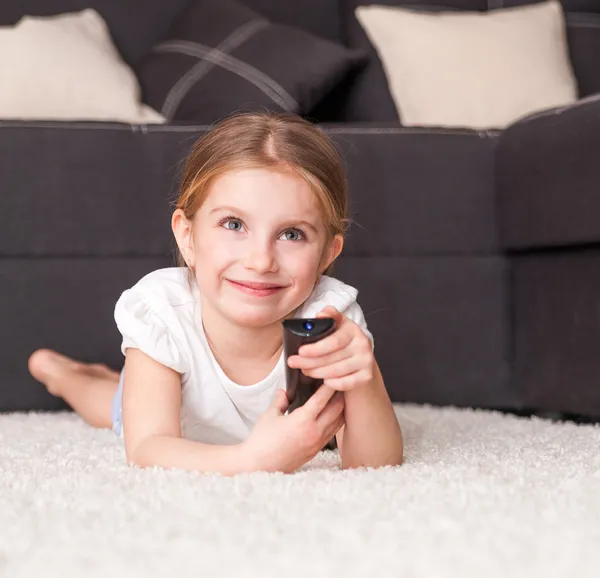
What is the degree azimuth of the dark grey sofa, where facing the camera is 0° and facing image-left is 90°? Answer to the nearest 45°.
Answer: approximately 0°
